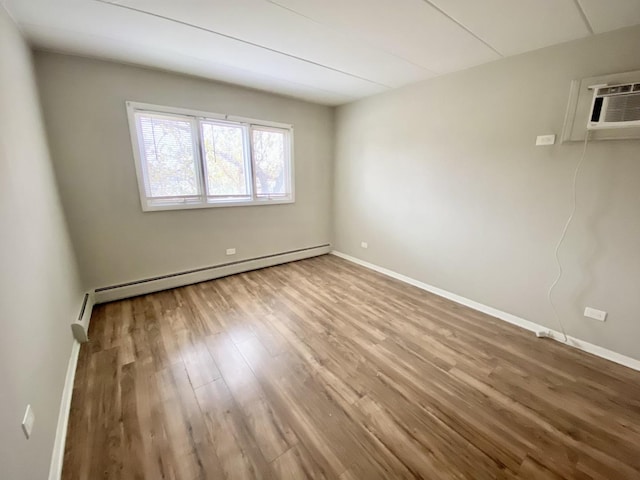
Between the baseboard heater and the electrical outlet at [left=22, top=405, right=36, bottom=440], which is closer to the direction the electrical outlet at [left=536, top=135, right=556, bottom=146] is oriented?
the electrical outlet

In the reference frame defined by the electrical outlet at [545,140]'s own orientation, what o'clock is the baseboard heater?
The baseboard heater is roughly at 2 o'clock from the electrical outlet.

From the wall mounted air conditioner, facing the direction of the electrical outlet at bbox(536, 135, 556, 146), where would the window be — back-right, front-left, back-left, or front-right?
front-left

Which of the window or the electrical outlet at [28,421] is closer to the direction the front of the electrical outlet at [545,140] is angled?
the electrical outlet

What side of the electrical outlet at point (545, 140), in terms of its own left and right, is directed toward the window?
right

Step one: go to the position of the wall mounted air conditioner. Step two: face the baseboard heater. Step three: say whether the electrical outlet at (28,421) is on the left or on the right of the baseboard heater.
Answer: left
